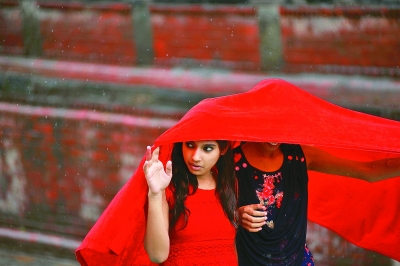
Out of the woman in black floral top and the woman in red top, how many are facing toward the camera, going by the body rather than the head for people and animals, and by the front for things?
2

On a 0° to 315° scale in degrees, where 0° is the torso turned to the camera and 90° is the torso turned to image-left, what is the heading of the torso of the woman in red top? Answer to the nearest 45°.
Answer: approximately 0°
